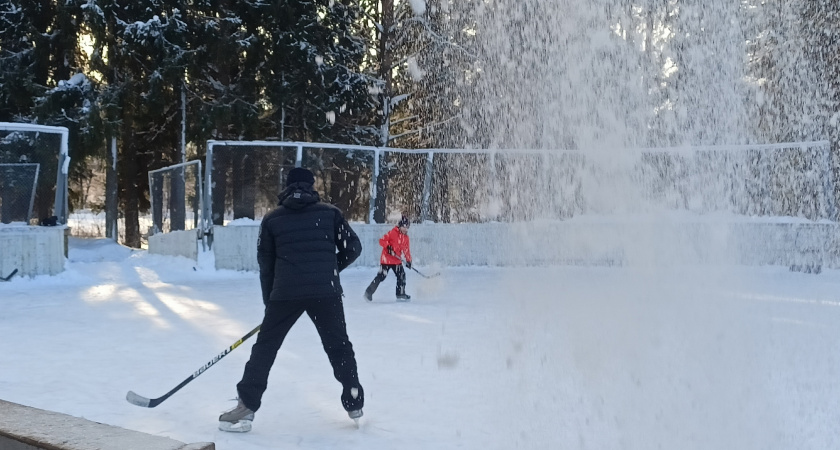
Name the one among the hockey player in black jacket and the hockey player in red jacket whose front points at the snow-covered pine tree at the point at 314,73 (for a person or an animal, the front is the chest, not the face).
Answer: the hockey player in black jacket

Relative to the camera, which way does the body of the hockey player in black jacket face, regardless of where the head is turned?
away from the camera

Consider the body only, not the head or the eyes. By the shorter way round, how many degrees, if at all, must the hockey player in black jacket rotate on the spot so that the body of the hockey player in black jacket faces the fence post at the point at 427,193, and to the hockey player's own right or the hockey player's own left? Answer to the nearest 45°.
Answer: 0° — they already face it

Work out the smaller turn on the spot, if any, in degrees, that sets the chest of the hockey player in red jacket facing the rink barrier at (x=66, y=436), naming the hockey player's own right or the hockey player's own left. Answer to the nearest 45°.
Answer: approximately 90° to the hockey player's own right

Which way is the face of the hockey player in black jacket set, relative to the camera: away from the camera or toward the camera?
away from the camera

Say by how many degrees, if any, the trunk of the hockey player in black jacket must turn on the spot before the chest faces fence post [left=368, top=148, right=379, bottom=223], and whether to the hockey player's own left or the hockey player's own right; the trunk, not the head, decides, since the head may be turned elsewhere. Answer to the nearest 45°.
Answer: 0° — they already face it

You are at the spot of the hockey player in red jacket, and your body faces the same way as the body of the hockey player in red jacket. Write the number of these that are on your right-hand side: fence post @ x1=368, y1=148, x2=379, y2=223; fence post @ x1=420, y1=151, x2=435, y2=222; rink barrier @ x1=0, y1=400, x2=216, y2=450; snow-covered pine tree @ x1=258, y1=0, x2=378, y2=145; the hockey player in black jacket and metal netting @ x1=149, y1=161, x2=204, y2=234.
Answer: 2

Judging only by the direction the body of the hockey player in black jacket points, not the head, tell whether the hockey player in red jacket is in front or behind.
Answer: in front

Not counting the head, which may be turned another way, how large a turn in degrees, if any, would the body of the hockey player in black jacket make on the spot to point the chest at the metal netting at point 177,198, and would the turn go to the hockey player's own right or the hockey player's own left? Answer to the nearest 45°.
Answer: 0° — they already face it
